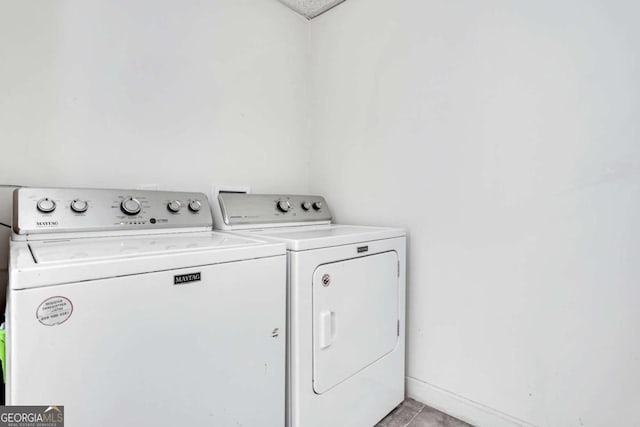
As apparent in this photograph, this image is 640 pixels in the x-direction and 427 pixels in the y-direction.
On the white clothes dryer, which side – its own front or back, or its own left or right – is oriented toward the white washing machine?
right

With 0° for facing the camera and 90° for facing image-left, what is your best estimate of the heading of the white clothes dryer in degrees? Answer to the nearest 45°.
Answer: approximately 315°
